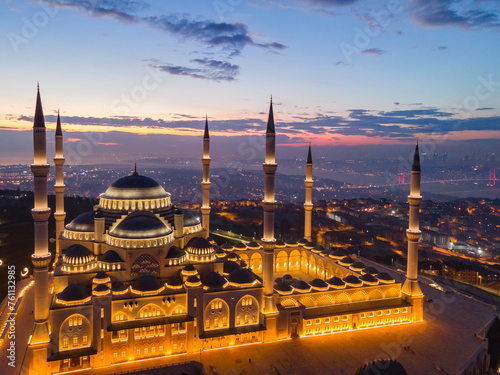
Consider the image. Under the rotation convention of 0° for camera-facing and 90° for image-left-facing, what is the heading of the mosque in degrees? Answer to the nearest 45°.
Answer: approximately 270°
